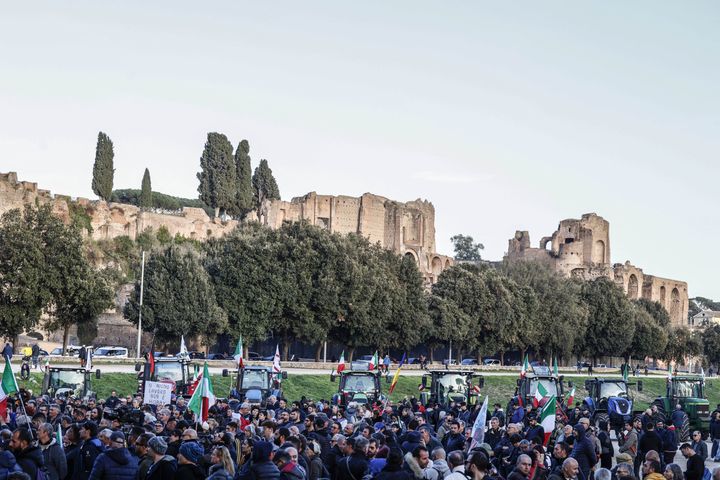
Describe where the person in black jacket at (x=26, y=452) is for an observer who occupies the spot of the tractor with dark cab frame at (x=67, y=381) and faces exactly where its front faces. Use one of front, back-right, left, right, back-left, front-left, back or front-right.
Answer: front

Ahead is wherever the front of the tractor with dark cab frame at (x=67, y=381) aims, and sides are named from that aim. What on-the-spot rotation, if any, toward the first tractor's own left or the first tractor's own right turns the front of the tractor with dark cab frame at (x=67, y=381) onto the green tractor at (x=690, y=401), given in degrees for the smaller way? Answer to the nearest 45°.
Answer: approximately 90° to the first tractor's own left

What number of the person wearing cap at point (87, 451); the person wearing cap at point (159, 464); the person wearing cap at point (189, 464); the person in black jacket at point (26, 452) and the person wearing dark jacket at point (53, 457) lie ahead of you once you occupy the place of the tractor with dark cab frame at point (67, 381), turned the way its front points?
5

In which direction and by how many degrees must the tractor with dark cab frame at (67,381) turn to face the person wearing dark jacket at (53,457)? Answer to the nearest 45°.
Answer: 0° — it already faces them

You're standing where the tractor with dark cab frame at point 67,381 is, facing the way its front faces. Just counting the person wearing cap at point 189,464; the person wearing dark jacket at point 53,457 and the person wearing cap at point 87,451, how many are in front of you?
3

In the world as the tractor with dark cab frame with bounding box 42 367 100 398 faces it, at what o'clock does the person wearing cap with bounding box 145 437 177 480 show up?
The person wearing cap is roughly at 12 o'clock from the tractor with dark cab frame.

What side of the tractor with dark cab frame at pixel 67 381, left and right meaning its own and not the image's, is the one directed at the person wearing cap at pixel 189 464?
front

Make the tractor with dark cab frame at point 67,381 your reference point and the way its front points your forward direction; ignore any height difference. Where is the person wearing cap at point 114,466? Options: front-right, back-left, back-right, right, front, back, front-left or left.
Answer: front

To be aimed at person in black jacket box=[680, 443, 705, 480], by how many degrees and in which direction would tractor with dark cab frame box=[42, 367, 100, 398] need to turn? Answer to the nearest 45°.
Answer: approximately 45° to its left

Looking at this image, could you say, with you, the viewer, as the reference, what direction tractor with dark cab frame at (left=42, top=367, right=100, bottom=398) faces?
facing the viewer

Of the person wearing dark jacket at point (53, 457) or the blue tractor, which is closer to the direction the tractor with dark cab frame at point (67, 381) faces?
the person wearing dark jacket

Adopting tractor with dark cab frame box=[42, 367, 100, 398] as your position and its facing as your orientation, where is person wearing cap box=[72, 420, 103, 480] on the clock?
The person wearing cap is roughly at 12 o'clock from the tractor with dark cab frame.
